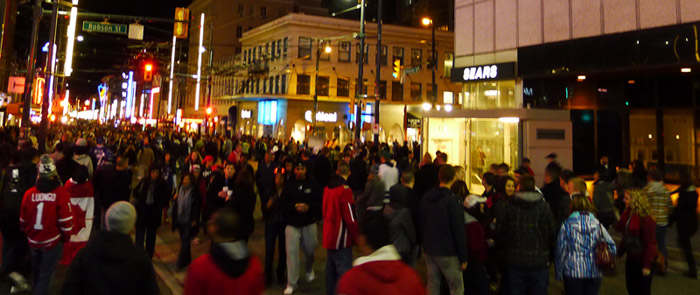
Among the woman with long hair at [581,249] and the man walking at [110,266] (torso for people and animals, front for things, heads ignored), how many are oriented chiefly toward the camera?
0

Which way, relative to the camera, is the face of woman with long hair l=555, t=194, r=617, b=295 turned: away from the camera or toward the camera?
away from the camera

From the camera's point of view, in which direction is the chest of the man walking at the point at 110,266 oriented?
away from the camera

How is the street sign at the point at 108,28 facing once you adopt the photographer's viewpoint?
facing the viewer

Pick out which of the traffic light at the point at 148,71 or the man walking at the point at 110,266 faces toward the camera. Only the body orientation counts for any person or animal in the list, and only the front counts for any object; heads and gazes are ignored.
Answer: the traffic light

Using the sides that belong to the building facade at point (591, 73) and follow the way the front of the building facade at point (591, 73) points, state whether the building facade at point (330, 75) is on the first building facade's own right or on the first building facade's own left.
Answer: on the first building facade's own right

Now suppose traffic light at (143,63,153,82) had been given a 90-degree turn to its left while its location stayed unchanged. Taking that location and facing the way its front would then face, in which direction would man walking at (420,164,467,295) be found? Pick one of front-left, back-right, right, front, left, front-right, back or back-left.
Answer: right

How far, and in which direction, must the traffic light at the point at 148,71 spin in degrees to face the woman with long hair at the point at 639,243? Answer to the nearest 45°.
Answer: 0° — it already faces them

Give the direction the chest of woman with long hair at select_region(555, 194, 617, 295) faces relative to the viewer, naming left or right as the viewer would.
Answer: facing away from the viewer

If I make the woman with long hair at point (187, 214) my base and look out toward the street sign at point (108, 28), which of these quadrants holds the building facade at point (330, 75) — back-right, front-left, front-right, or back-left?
front-right

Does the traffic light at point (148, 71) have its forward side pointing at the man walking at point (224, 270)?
yes

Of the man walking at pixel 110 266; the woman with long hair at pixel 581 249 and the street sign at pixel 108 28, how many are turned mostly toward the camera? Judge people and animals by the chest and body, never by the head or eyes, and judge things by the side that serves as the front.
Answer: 1

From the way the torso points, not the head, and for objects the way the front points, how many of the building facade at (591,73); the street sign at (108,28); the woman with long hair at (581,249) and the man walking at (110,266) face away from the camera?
2

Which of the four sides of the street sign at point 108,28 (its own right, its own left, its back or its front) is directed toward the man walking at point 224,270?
front

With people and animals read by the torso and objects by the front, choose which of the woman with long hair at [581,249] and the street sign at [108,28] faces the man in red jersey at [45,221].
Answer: the street sign

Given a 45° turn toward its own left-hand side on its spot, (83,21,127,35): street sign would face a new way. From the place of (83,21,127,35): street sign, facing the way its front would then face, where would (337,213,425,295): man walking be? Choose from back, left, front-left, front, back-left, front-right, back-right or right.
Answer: front-right

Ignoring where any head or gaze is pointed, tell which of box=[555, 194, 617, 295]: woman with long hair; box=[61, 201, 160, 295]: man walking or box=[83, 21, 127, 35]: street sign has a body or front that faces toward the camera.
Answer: the street sign

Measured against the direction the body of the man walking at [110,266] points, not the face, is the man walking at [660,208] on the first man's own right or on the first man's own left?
on the first man's own right
